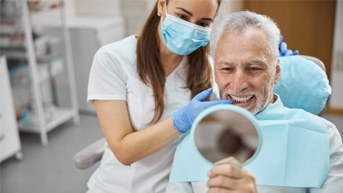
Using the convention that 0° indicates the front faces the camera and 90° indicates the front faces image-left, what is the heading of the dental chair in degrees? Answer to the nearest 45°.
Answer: approximately 45°

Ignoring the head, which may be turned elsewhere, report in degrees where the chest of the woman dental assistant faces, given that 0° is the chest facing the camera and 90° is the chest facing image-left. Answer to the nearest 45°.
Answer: approximately 315°

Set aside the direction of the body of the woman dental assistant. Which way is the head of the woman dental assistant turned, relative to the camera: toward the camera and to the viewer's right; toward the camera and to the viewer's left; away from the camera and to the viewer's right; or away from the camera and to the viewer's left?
toward the camera and to the viewer's right

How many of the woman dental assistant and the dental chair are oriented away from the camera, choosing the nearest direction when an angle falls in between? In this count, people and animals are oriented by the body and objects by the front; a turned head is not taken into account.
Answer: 0
